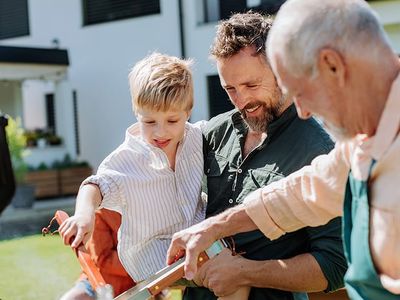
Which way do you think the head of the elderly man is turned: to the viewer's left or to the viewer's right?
to the viewer's left

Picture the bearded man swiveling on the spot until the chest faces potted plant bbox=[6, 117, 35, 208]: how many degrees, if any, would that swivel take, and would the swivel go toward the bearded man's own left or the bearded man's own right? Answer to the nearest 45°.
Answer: approximately 135° to the bearded man's own right

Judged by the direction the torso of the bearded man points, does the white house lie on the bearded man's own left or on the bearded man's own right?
on the bearded man's own right

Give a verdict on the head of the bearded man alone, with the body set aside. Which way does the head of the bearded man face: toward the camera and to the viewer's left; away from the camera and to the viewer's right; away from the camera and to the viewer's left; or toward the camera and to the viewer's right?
toward the camera and to the viewer's left

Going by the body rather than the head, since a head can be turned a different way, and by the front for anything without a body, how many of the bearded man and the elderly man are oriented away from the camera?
0

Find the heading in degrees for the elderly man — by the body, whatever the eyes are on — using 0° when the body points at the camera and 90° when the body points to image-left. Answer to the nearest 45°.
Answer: approximately 90°

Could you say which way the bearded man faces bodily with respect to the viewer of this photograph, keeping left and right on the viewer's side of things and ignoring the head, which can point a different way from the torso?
facing the viewer and to the left of the viewer

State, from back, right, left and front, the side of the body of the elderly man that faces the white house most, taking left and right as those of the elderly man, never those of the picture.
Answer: right

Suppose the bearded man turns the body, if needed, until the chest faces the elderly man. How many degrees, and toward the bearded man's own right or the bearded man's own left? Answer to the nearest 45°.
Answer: approximately 45° to the bearded man's own left
